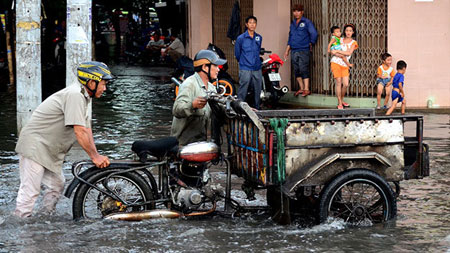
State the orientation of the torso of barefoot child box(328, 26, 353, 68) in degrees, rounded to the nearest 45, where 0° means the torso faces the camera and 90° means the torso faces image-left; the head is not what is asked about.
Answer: approximately 315°

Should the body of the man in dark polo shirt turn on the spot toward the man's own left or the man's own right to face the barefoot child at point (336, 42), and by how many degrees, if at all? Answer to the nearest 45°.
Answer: approximately 90° to the man's own left

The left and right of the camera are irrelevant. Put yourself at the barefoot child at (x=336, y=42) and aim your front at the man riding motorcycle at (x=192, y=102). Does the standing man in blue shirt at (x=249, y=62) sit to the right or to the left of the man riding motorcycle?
right

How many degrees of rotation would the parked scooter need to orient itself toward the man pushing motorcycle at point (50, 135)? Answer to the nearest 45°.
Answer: approximately 135° to its left

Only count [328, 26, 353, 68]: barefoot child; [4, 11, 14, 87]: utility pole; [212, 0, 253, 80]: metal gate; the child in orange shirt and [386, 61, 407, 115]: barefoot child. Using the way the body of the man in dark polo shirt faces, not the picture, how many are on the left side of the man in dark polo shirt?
3

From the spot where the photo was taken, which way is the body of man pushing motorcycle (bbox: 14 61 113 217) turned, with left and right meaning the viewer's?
facing to the right of the viewer

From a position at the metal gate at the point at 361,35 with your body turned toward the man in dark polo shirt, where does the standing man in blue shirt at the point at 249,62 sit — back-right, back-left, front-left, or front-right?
front-left
